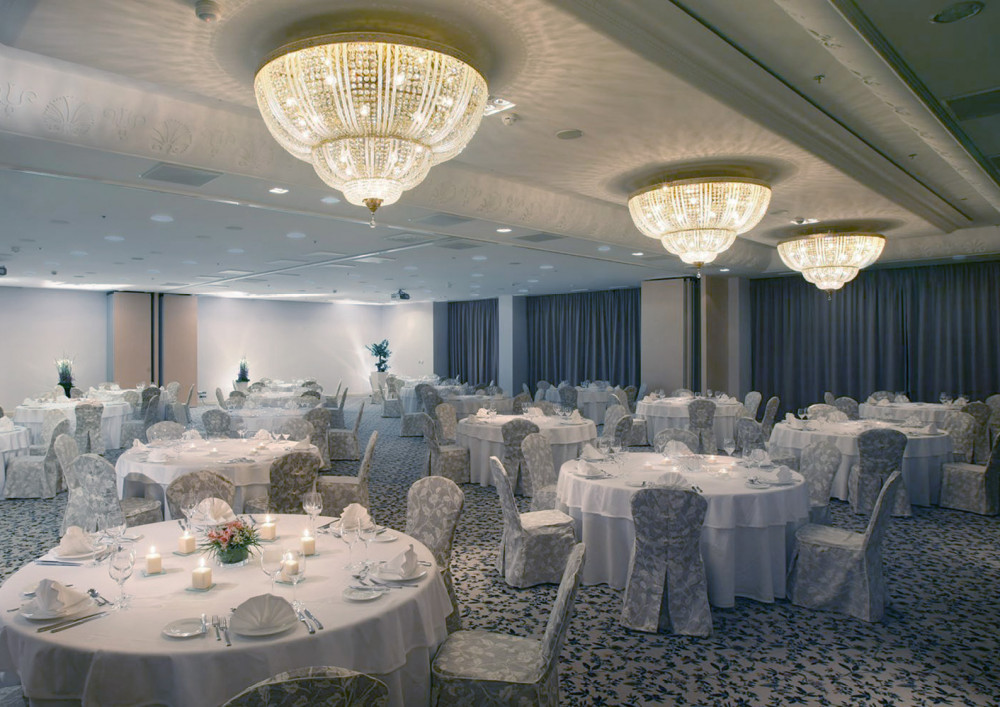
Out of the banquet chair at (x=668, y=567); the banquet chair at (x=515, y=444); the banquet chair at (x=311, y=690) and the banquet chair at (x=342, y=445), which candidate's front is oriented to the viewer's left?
the banquet chair at (x=342, y=445)

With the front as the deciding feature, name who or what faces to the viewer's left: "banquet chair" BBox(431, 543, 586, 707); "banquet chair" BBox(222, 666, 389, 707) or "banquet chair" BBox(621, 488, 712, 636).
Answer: "banquet chair" BBox(431, 543, 586, 707)

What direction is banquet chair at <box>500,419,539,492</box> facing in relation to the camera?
away from the camera

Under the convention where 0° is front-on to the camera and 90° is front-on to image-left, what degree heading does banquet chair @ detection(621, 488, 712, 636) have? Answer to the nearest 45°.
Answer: approximately 180°

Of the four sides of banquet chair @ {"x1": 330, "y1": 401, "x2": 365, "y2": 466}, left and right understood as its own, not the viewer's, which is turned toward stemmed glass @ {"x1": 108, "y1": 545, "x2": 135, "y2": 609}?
left

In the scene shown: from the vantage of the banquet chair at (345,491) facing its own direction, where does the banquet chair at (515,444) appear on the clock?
the banquet chair at (515,444) is roughly at 5 o'clock from the banquet chair at (345,491).

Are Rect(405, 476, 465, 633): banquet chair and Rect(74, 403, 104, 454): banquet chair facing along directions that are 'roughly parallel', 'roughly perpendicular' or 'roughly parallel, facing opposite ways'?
roughly perpendicular

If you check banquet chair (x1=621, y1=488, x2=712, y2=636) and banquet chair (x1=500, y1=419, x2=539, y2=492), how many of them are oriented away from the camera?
2

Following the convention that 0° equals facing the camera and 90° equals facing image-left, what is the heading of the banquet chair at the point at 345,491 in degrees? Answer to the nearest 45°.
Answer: approximately 90°

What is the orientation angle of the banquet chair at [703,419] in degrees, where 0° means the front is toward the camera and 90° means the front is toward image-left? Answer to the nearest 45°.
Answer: approximately 180°

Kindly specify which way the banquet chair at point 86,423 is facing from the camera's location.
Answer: facing away from the viewer

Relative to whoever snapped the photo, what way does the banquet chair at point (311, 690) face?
facing away from the viewer

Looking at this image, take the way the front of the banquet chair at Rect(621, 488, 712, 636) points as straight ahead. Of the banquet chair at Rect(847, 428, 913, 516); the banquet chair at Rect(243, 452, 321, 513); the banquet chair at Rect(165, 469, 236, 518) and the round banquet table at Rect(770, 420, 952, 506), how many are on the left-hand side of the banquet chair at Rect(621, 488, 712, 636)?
2
